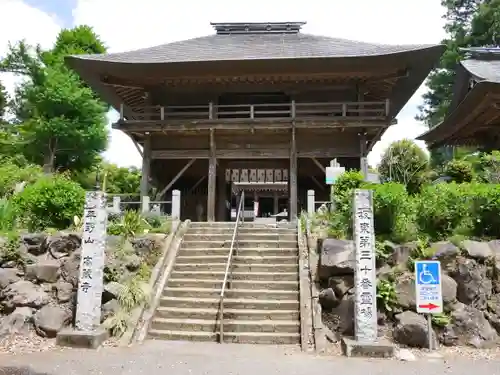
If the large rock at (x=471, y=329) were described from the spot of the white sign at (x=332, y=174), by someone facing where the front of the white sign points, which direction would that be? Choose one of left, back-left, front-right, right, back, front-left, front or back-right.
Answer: front-left

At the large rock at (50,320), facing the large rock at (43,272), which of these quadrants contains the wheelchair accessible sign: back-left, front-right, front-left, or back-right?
back-right

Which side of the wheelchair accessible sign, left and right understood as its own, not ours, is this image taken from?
front

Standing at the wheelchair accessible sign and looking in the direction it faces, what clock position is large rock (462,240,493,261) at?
The large rock is roughly at 7 o'clock from the wheelchair accessible sign.

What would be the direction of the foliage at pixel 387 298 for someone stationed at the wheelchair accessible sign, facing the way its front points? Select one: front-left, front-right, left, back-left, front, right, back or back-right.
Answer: back-right

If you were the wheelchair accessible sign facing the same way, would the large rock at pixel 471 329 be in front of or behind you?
behind

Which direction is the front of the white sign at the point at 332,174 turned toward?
toward the camera

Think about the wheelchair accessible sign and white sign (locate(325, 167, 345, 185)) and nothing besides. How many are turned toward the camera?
2

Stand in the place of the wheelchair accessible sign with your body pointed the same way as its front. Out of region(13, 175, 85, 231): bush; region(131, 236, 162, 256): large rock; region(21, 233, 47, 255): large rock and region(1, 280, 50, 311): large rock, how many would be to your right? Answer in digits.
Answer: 4

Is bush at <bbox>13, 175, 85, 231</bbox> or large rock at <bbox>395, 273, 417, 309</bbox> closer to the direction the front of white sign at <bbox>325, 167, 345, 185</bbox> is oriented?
the large rock

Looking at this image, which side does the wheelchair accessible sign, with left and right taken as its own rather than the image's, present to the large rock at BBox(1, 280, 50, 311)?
right

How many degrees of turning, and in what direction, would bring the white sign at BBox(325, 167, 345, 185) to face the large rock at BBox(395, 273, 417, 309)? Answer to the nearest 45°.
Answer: approximately 45° to its left

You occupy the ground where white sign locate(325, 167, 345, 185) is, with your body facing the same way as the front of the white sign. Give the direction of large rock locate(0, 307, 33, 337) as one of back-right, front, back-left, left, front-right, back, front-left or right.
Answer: front-right

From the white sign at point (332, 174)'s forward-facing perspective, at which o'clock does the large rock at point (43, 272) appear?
The large rock is roughly at 2 o'clock from the white sign.

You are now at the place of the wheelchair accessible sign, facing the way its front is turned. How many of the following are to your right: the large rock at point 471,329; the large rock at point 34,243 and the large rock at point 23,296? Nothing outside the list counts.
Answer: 2

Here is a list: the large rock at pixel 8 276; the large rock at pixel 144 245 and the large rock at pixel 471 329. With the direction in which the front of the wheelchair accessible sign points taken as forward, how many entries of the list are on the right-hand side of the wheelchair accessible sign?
2

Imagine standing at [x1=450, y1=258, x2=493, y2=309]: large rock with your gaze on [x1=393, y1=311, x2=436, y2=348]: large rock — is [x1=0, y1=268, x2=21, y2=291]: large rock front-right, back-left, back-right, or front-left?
front-right

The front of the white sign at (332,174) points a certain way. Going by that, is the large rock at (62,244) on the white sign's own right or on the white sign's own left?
on the white sign's own right
